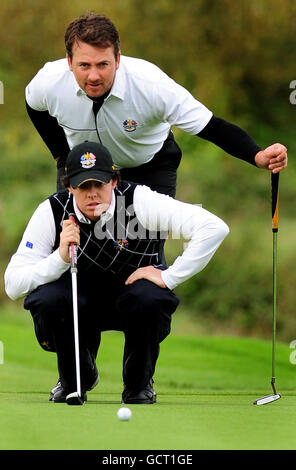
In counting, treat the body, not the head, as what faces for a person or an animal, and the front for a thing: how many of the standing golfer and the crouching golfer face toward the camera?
2

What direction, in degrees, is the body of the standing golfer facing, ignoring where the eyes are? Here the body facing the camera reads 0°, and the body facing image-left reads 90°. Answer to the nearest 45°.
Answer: approximately 0°

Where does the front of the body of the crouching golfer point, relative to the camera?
toward the camera

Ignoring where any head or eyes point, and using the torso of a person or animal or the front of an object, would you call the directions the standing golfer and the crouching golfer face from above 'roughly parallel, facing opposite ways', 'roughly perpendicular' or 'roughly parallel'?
roughly parallel
